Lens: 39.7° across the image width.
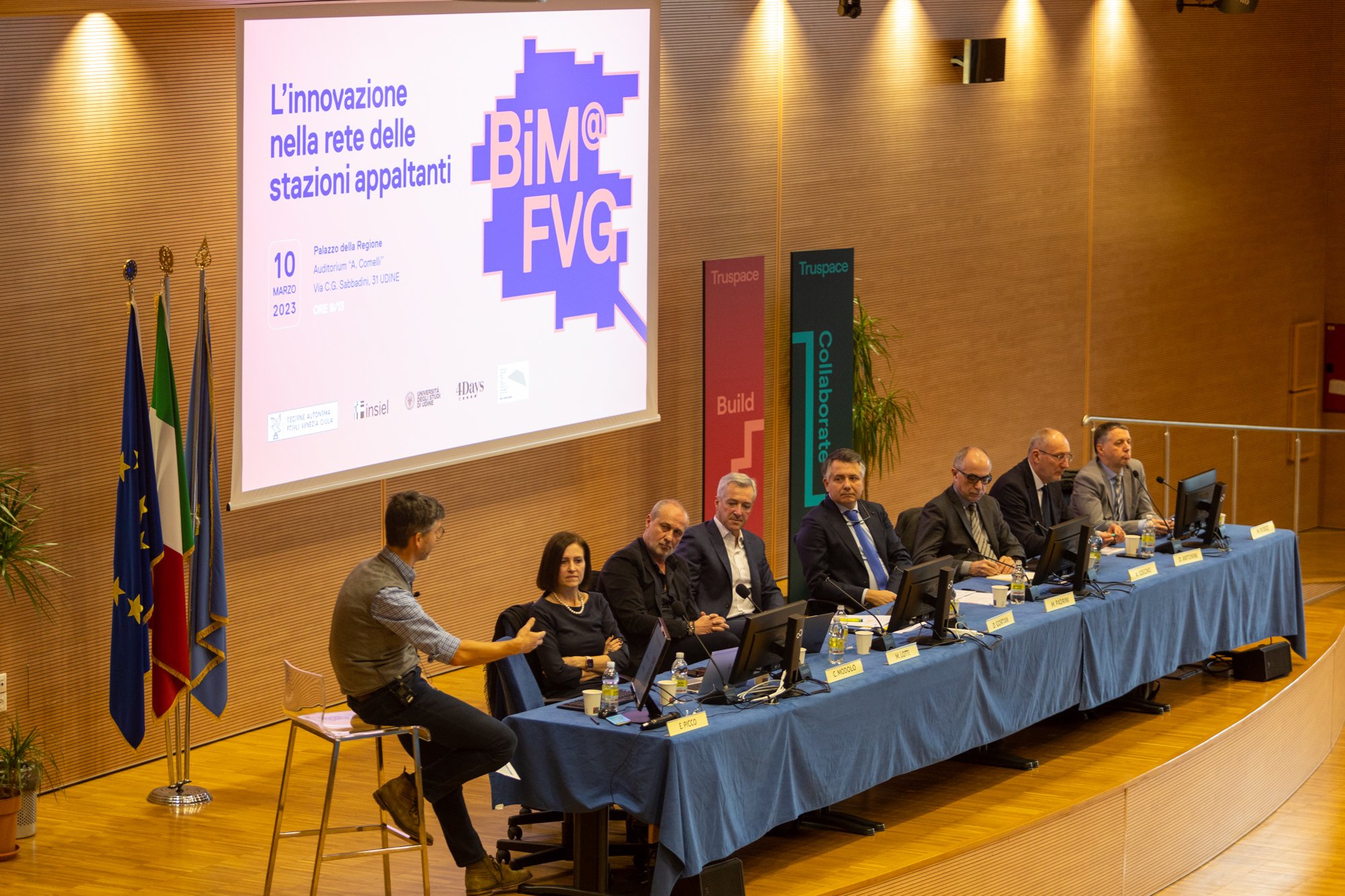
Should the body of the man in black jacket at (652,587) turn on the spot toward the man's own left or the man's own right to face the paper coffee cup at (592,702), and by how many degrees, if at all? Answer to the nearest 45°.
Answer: approximately 45° to the man's own right

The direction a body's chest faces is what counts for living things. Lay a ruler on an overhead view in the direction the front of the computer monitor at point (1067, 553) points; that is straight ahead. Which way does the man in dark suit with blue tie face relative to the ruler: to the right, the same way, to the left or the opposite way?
the opposite way

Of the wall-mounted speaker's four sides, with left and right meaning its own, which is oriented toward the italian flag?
right

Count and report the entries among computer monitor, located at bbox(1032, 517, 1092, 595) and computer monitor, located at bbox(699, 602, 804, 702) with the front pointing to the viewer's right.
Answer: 0

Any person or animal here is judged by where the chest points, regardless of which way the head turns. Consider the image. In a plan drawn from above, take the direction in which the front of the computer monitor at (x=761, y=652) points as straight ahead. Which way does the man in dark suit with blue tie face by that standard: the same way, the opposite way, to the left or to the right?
the opposite way

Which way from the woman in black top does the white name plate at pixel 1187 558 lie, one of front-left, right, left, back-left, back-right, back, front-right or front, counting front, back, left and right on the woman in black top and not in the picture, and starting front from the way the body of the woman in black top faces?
left

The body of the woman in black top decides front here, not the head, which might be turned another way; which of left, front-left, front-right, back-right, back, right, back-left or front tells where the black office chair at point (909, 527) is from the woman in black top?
left

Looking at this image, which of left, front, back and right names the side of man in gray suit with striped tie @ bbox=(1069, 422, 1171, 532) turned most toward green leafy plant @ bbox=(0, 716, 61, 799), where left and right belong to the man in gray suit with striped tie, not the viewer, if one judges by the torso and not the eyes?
right

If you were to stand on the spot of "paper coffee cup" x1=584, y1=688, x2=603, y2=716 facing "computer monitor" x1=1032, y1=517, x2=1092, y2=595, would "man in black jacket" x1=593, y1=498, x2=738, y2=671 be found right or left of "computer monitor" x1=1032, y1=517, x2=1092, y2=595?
left
